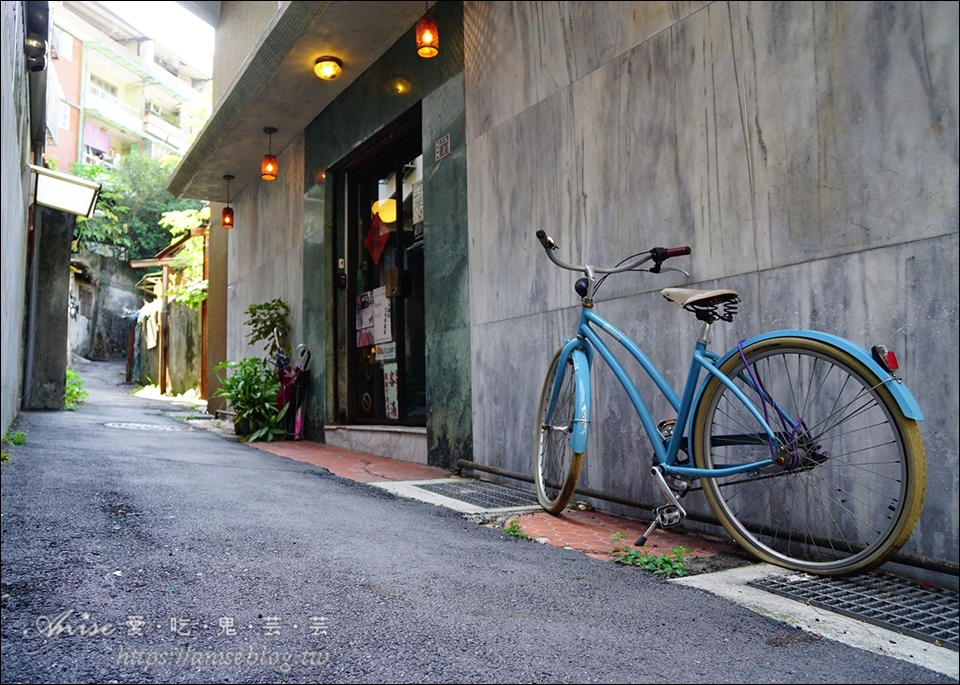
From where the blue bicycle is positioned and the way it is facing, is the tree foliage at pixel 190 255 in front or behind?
in front

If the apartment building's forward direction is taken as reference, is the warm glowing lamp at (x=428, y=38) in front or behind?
in front

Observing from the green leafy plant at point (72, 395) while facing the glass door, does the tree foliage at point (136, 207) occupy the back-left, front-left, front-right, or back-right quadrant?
back-left

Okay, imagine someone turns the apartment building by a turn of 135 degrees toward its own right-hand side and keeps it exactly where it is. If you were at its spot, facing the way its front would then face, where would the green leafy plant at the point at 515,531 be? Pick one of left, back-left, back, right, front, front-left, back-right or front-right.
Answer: left

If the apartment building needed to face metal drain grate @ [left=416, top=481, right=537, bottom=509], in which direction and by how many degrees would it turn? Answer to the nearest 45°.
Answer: approximately 45° to its right

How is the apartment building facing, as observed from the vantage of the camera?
facing the viewer and to the right of the viewer

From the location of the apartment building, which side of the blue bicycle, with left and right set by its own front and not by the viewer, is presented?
front

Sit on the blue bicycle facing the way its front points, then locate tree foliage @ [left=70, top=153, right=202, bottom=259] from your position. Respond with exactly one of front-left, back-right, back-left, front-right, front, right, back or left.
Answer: front

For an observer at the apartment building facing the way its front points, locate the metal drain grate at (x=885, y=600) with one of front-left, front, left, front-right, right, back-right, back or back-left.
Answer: front-right

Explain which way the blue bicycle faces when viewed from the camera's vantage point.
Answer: facing away from the viewer and to the left of the viewer

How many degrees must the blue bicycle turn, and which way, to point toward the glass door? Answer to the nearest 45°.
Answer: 0° — it already faces it

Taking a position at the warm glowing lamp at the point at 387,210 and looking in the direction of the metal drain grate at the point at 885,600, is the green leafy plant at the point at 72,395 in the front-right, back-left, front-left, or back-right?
back-right

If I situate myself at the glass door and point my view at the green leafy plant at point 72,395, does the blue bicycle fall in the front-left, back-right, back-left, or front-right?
back-left

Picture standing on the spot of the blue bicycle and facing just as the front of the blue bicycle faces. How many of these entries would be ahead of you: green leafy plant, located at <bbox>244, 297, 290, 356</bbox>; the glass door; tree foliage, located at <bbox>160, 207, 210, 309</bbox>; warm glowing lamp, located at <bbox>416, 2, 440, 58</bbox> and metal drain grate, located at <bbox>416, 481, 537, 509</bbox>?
5

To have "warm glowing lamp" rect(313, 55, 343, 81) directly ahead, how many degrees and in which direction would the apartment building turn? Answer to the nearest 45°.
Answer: approximately 45° to its right

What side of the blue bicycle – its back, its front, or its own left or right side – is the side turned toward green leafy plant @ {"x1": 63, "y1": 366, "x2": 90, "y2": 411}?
front
